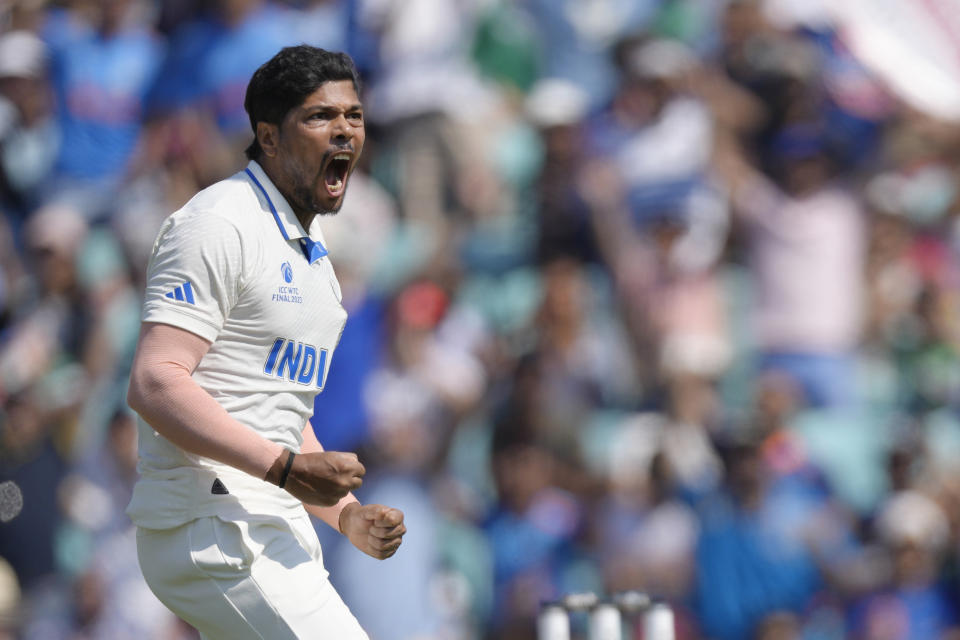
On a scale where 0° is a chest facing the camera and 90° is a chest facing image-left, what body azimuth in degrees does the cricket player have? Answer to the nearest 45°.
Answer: approximately 315°
